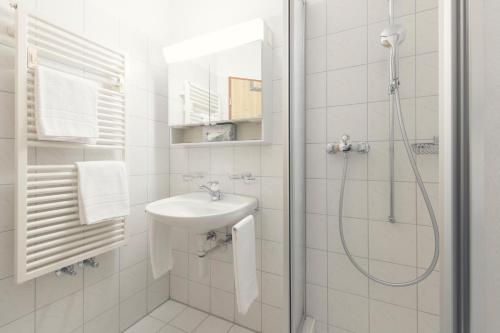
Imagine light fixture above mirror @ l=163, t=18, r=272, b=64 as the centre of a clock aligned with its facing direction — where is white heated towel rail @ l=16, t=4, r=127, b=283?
The white heated towel rail is roughly at 1 o'clock from the light fixture above mirror.

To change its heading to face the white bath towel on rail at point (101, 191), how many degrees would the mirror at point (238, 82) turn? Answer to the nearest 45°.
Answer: approximately 45° to its right

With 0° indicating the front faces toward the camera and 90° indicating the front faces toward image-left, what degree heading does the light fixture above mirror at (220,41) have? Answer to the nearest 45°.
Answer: approximately 45°

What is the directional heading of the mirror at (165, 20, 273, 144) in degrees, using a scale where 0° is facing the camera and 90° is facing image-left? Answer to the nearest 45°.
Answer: approximately 45°

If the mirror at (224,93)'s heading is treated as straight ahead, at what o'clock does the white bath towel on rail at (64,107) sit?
The white bath towel on rail is roughly at 1 o'clock from the mirror.

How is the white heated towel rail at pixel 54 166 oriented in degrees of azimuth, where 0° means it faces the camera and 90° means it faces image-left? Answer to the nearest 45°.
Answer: approximately 315°
